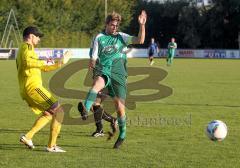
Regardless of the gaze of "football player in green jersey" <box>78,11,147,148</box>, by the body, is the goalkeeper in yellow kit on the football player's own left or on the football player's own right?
on the football player's own right

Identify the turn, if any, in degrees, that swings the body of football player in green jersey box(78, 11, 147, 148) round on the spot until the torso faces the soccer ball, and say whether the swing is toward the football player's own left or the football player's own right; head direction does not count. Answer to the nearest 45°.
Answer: approximately 90° to the football player's own left

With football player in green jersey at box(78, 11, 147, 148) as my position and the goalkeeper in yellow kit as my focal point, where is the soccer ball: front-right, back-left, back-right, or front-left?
back-left

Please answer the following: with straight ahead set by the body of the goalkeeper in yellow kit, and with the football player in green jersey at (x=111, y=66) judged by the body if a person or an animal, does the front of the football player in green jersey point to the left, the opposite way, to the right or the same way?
to the right

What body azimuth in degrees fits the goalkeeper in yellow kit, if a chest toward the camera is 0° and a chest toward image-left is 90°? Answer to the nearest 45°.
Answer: approximately 270°

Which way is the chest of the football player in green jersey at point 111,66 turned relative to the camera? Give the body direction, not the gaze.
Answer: toward the camera

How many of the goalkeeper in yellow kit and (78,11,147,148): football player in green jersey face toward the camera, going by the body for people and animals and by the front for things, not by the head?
1

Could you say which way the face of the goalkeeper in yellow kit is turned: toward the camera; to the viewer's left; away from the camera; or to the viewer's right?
to the viewer's right

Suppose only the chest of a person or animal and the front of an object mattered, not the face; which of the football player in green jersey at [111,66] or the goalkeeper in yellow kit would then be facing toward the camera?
the football player in green jersey

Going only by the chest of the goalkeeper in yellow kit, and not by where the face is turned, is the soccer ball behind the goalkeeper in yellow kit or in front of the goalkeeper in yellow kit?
in front

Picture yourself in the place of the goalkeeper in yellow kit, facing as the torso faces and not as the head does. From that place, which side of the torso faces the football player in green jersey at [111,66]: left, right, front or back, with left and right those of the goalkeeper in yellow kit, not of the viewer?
front
